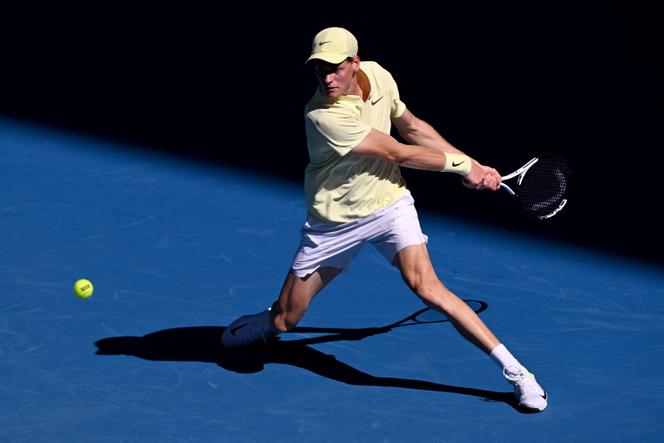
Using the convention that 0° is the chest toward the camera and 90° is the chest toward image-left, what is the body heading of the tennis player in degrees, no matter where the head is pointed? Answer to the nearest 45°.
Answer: approximately 315°

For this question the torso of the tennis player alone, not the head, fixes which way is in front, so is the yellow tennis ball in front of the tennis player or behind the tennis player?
behind
